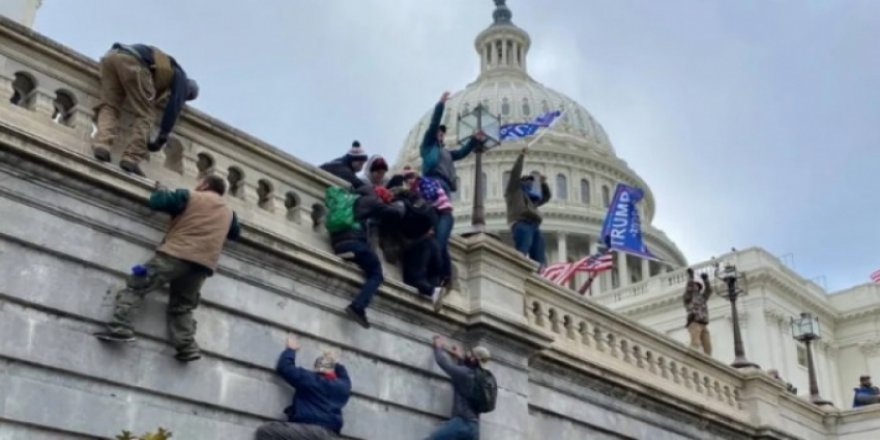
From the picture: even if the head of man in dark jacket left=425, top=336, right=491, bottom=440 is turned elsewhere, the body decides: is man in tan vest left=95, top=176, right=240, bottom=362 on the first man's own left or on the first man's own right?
on the first man's own left
